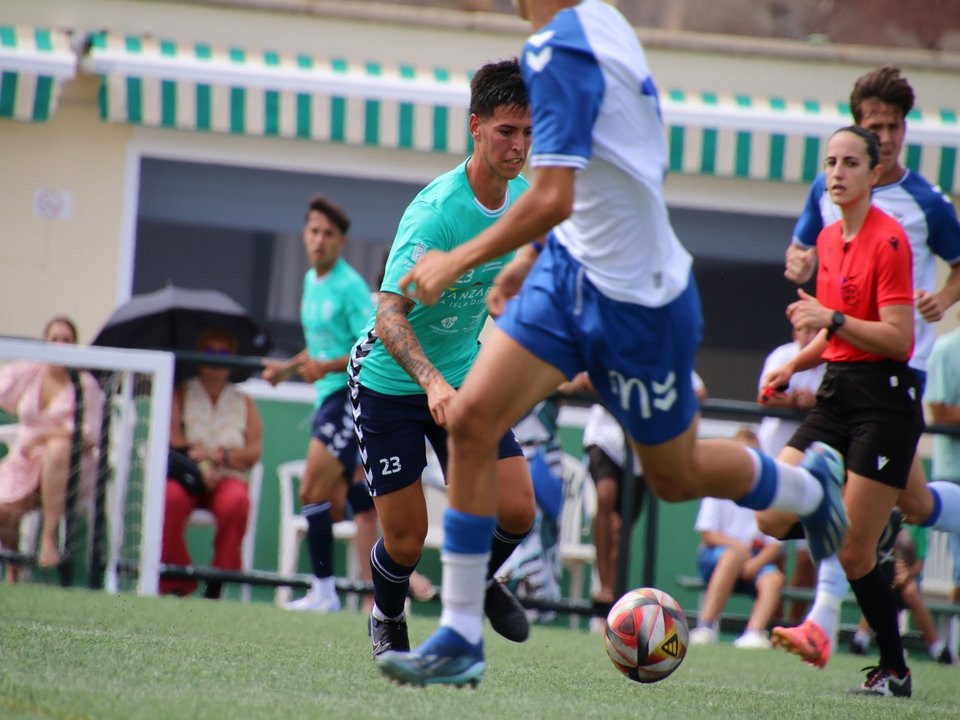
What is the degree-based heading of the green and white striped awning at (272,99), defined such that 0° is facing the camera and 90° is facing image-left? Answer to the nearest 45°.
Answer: approximately 0°

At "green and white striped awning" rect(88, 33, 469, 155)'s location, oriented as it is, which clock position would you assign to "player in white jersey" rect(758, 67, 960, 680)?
The player in white jersey is roughly at 11 o'clock from the green and white striped awning.

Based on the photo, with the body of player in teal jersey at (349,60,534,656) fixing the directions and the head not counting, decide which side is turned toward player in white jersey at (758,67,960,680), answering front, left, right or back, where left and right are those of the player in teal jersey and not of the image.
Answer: left

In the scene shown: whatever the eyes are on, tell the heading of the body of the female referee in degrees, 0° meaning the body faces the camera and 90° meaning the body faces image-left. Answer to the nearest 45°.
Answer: approximately 45°

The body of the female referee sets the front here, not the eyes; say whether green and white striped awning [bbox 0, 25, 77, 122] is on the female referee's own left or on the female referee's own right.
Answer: on the female referee's own right

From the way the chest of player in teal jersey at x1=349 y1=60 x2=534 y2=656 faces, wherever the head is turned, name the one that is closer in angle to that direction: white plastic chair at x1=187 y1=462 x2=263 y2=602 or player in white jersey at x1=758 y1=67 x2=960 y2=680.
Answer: the player in white jersey
